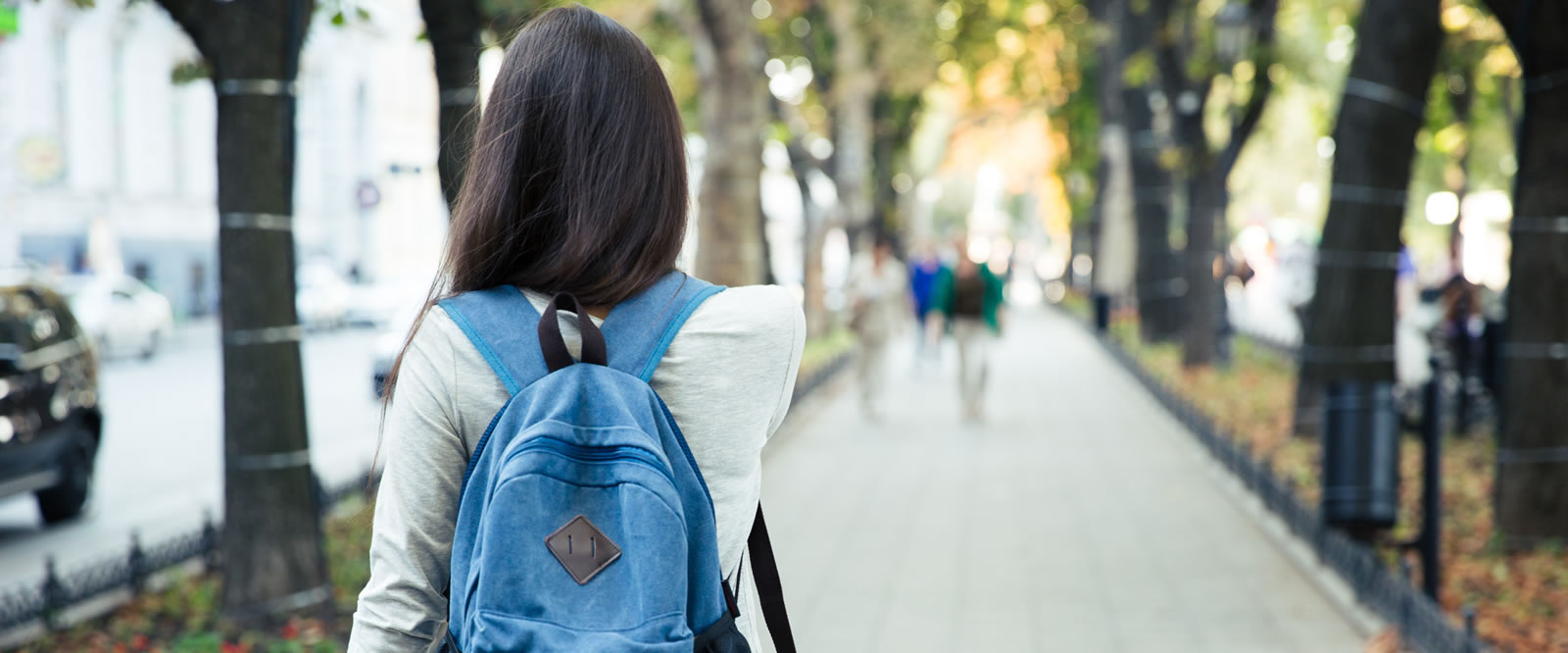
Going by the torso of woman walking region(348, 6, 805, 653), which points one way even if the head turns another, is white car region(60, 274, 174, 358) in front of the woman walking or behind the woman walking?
in front

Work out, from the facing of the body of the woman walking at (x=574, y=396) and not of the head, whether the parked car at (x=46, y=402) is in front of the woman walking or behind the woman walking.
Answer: in front

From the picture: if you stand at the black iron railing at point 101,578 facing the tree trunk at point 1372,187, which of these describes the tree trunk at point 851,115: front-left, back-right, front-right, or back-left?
front-left

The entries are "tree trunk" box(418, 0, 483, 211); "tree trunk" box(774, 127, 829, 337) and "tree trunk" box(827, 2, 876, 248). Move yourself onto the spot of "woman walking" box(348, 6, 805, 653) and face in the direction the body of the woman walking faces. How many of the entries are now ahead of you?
3

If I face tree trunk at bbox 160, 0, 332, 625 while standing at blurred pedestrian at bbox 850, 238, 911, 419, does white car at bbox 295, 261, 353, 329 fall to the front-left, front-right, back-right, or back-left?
back-right

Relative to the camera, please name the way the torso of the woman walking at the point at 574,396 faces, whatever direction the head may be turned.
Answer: away from the camera

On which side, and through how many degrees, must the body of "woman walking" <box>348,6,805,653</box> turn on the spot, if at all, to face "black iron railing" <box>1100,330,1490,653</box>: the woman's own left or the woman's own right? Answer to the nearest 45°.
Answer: approximately 45° to the woman's own right

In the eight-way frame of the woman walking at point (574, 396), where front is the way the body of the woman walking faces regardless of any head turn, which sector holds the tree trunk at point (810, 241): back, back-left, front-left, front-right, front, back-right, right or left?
front

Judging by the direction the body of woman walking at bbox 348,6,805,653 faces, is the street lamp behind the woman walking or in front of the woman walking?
in front

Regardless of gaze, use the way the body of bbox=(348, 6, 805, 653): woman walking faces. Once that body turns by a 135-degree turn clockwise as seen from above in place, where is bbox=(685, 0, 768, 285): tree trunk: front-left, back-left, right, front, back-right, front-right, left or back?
back-left

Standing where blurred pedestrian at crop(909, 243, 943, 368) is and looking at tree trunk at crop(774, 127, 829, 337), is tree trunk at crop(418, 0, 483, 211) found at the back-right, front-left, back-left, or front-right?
back-left

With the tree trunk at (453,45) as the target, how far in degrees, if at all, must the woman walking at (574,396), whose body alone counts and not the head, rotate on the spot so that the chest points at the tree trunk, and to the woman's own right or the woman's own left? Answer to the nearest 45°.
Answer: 0° — they already face it

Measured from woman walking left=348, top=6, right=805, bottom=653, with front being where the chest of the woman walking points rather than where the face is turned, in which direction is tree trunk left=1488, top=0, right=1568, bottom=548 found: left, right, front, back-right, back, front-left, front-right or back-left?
front-right

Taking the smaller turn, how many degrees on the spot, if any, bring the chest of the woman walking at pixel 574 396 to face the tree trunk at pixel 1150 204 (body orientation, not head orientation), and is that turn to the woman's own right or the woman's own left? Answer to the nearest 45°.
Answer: approximately 45° to the woman's own right

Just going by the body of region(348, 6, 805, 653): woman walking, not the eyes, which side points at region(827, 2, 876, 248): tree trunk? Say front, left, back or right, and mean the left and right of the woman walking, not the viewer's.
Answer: front

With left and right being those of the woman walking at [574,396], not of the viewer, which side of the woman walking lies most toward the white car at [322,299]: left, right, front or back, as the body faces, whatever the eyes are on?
front

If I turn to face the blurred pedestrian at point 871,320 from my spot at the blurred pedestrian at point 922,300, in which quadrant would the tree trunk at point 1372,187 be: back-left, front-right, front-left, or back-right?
front-left
